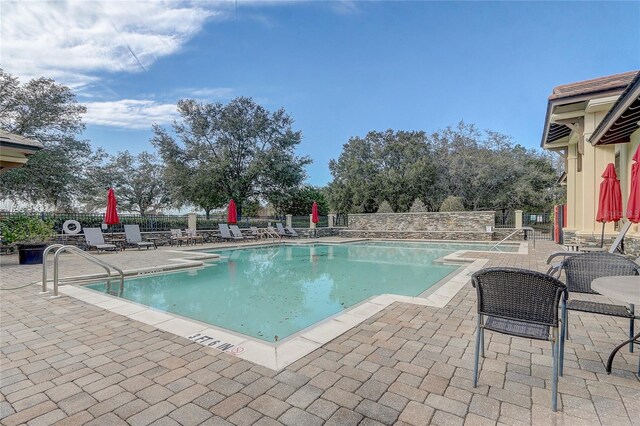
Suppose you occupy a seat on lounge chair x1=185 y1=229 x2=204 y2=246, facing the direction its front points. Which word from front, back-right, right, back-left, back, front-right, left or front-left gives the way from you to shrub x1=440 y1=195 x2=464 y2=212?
front-left

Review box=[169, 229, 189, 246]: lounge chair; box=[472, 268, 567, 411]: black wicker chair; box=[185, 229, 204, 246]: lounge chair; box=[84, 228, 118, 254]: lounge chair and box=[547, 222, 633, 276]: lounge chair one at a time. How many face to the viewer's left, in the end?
1

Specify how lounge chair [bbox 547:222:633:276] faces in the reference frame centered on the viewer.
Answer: facing to the left of the viewer

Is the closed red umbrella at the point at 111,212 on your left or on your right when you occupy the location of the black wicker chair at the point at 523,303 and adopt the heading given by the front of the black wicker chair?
on your left

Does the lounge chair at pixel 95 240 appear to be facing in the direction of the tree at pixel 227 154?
no

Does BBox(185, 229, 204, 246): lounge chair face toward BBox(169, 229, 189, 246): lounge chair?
no

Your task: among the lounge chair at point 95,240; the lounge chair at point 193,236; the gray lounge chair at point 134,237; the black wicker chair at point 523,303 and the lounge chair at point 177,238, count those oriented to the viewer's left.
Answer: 0

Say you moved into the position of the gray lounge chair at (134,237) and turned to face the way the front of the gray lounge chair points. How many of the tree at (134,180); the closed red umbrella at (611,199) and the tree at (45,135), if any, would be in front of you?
1

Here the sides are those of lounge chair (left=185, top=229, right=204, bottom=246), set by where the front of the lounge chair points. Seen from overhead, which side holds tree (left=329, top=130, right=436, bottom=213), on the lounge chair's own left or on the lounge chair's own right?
on the lounge chair's own left

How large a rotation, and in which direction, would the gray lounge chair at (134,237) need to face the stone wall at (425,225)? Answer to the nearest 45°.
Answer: approximately 45° to its left

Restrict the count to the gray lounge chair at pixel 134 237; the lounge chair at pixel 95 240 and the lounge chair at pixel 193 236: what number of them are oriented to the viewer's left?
0

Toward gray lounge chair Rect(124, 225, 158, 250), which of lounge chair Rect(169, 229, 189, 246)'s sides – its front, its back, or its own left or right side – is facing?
right

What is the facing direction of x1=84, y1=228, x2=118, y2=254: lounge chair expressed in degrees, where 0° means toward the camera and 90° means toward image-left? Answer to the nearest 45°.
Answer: approximately 315°

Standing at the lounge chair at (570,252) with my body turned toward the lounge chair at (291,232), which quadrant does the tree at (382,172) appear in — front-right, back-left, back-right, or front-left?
front-right

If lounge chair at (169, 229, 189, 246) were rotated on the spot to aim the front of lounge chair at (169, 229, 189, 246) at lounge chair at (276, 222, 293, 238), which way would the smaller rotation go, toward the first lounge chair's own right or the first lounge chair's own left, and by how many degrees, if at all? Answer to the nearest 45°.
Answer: approximately 90° to the first lounge chair's own left

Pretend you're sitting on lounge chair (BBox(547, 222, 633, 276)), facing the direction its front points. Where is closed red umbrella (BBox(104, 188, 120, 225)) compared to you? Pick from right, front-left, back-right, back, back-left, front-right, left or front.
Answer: front

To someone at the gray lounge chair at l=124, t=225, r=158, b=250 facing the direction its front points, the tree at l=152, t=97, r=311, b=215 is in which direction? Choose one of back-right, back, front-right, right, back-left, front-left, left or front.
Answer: left

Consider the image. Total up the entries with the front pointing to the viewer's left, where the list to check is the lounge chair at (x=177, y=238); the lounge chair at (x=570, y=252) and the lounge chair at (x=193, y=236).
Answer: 1
